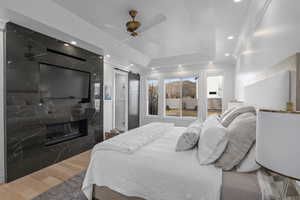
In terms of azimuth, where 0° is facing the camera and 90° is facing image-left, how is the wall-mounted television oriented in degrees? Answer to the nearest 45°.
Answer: approximately 315°

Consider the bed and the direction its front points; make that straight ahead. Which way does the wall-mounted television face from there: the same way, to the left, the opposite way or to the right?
the opposite way

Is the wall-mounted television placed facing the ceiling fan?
yes

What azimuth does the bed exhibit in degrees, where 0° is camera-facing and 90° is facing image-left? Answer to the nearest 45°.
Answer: approximately 90°

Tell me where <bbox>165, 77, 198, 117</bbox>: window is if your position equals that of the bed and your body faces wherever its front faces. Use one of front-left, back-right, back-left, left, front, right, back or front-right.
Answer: right

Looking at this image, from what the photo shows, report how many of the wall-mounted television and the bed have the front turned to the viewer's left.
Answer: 1
